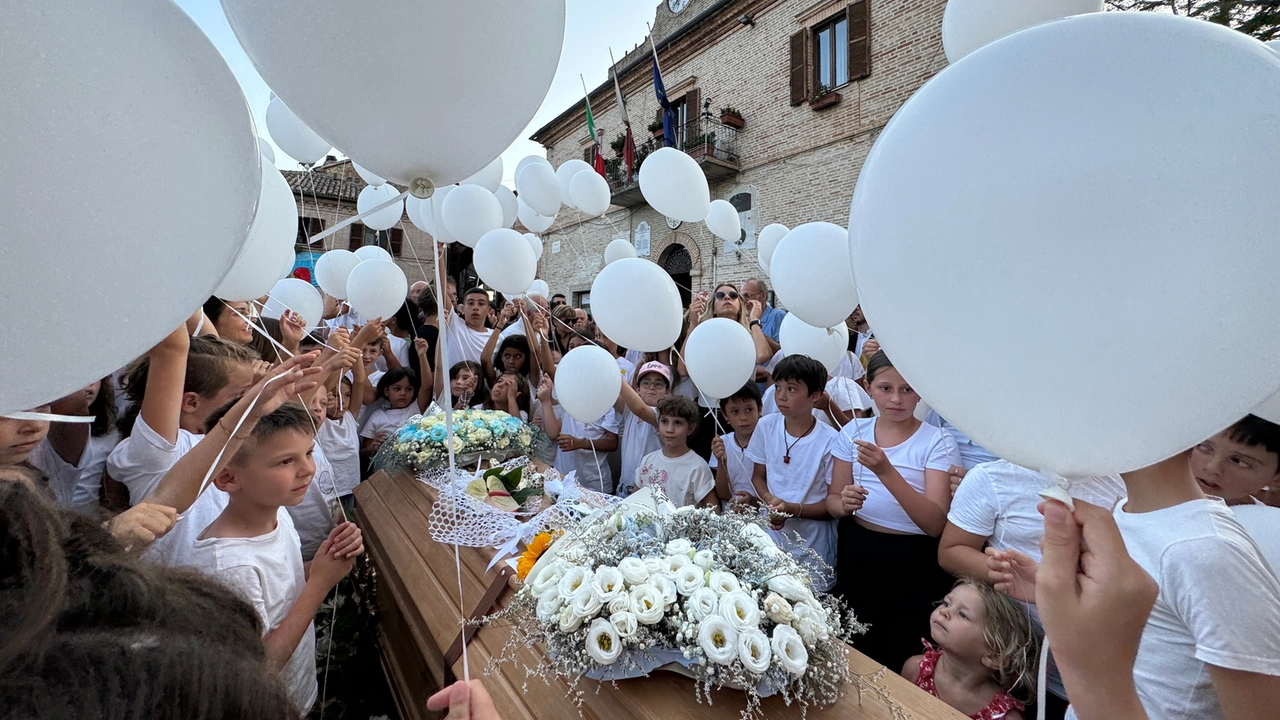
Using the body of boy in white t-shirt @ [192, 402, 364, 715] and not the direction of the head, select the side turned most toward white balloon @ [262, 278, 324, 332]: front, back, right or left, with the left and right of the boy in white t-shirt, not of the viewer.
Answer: left

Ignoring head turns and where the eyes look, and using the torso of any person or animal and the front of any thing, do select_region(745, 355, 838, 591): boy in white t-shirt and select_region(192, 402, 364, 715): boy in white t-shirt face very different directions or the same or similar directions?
very different directions

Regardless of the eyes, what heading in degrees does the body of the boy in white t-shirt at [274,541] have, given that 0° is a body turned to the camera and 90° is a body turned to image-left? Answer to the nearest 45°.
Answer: approximately 270°

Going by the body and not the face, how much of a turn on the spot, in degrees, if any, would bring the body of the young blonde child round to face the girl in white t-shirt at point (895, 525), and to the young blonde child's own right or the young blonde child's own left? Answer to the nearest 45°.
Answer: approximately 90° to the young blonde child's own right

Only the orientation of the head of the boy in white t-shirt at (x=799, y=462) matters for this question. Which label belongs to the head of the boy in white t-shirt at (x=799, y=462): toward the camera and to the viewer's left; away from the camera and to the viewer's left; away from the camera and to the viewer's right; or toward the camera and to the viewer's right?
toward the camera and to the viewer's left

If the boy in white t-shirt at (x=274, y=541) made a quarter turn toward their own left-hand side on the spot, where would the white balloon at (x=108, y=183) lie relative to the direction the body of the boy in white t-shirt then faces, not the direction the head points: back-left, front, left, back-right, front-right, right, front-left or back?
back

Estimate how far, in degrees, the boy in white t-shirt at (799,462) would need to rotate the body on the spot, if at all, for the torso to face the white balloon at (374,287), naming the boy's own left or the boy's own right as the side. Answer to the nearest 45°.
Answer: approximately 45° to the boy's own right

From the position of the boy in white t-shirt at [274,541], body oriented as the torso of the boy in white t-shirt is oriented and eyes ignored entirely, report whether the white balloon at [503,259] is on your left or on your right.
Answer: on your left

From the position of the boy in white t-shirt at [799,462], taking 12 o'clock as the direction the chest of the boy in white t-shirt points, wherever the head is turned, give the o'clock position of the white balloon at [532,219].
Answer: The white balloon is roughly at 3 o'clock from the boy in white t-shirt.

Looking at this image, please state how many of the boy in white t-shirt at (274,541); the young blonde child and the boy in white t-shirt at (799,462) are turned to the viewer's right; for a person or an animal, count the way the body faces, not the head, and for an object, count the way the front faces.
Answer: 1

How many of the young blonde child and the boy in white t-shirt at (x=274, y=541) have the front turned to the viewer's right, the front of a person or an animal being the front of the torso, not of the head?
1
